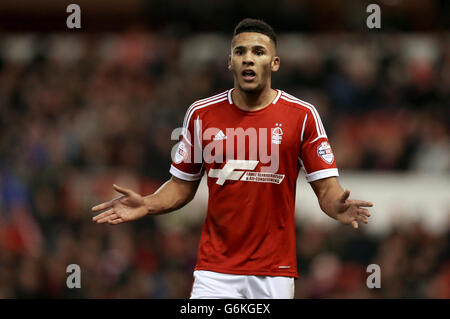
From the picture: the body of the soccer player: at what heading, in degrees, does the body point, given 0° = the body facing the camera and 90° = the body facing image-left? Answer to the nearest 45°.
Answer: approximately 0°

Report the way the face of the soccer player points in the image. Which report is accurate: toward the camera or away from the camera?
toward the camera
